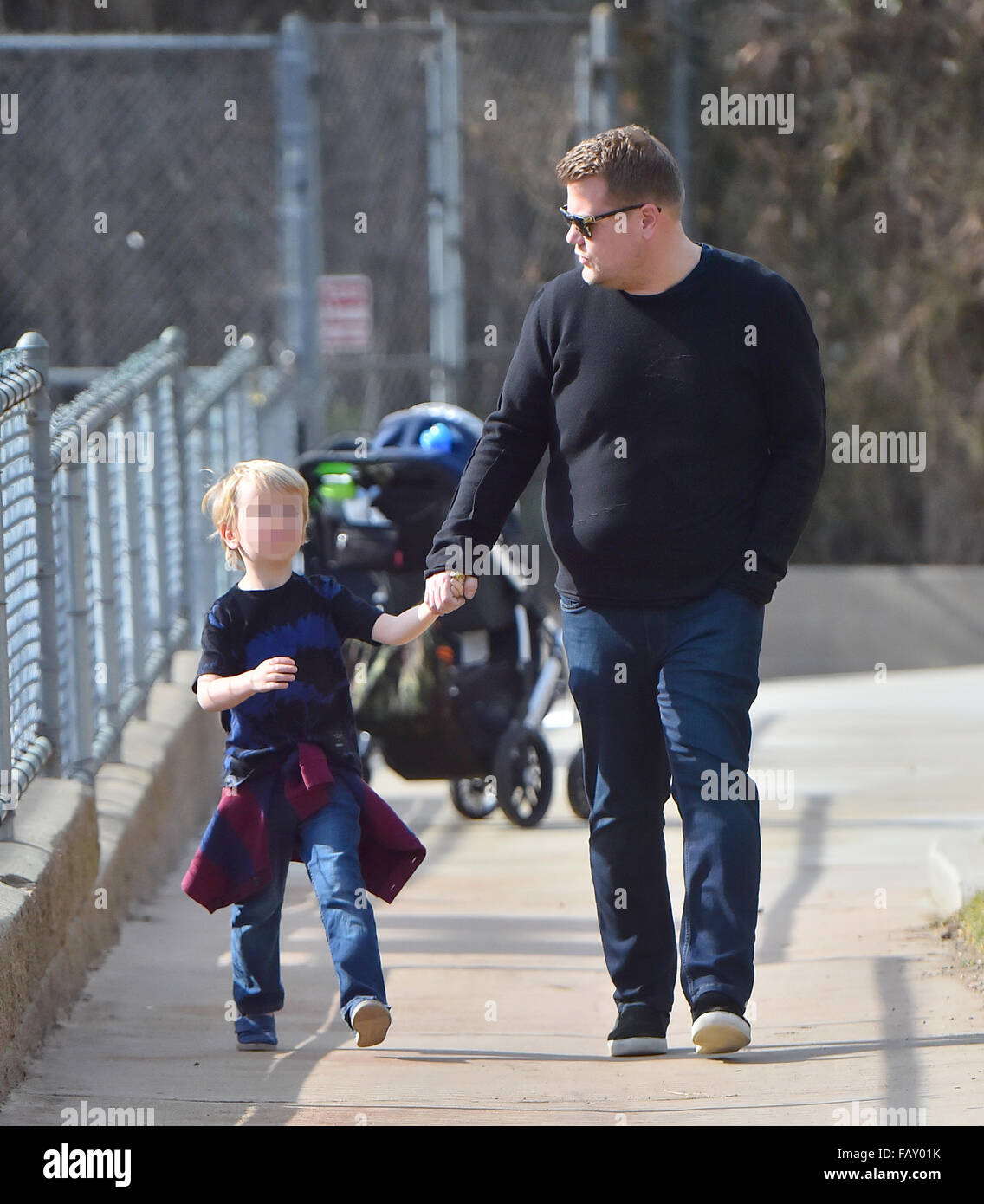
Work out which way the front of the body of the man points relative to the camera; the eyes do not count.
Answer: toward the camera

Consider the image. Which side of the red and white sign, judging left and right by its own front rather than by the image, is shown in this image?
front

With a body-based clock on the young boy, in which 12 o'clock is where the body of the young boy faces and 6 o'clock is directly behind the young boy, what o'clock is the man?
The man is roughly at 9 o'clock from the young boy.

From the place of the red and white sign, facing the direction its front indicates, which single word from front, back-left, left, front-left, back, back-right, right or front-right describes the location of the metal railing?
front

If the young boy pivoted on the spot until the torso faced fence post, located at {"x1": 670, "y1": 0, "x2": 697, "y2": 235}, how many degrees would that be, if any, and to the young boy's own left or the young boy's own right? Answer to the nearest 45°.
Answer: approximately 180°

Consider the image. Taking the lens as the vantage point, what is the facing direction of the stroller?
facing away from the viewer and to the right of the viewer

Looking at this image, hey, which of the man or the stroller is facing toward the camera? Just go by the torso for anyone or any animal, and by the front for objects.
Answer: the man

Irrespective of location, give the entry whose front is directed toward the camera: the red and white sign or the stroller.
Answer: the red and white sign

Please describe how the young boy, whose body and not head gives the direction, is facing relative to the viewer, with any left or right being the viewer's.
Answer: facing the viewer

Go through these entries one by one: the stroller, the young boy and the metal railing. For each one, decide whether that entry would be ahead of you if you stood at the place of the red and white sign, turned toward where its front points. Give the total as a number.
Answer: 3

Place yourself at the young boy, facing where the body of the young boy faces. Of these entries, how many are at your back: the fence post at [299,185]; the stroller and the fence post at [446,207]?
3

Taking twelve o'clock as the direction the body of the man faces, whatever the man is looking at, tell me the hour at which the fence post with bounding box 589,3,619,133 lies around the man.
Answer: The fence post is roughly at 6 o'clock from the man.

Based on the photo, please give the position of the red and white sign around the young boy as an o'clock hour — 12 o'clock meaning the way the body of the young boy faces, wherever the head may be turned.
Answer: The red and white sign is roughly at 6 o'clock from the young boy.

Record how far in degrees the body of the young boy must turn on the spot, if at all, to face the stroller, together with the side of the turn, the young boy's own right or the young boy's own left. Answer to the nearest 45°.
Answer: approximately 180°
